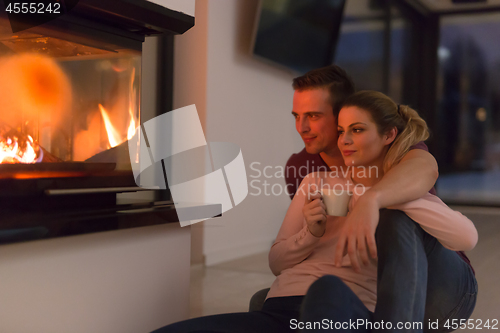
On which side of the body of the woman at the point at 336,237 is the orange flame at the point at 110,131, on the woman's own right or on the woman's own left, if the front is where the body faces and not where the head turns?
on the woman's own right

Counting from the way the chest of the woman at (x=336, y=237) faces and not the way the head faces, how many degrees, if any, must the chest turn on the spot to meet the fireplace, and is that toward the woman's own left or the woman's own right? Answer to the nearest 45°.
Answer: approximately 45° to the woman's own right

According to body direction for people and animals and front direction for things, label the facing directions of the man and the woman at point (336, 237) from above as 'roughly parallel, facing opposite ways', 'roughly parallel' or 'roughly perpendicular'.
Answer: roughly parallel

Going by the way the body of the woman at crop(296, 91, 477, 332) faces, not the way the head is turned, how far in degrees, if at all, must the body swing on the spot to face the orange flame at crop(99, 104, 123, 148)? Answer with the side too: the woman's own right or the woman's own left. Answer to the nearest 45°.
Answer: approximately 45° to the woman's own right

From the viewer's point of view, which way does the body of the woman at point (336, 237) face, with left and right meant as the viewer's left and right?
facing the viewer and to the left of the viewer

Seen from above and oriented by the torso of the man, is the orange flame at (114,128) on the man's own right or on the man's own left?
on the man's own right

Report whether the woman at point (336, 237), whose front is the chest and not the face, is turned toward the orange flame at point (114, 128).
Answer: no

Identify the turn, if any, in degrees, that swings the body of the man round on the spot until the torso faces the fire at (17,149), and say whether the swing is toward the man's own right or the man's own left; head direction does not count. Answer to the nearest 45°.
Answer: approximately 45° to the man's own right

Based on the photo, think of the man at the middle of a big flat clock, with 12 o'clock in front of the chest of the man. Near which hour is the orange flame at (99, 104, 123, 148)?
The orange flame is roughly at 2 o'clock from the man.

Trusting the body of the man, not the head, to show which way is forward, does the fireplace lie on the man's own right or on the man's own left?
on the man's own right

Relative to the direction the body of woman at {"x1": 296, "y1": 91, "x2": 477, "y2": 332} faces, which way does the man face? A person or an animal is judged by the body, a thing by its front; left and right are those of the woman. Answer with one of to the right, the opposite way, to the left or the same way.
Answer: the same way

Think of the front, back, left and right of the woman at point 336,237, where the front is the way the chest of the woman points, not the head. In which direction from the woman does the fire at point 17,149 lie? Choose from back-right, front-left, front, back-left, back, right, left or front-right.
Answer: front-right
